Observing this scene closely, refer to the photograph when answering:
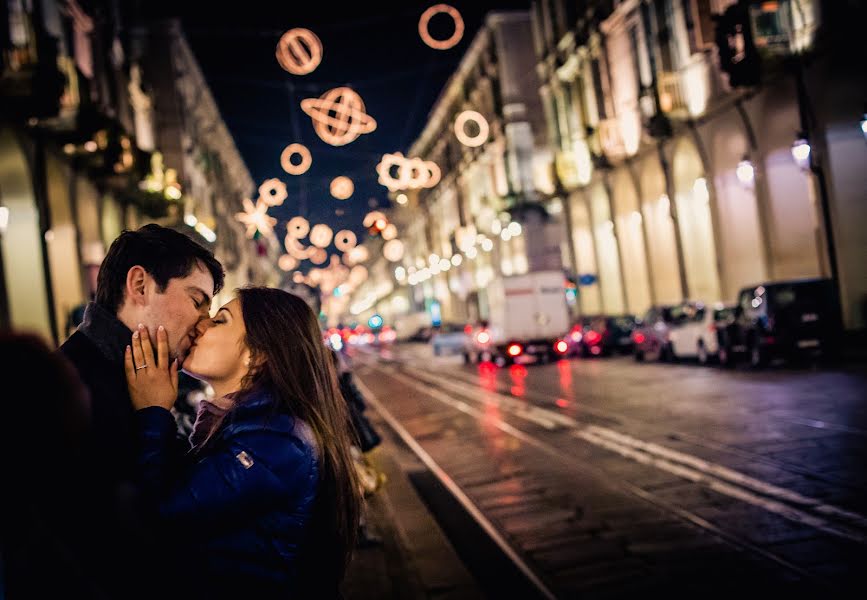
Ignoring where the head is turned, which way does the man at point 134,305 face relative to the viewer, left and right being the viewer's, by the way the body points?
facing to the right of the viewer

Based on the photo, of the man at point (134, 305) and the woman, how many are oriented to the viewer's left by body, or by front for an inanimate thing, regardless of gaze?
1

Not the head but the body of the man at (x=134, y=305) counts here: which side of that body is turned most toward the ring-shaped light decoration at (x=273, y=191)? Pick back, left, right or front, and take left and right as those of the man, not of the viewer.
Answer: left

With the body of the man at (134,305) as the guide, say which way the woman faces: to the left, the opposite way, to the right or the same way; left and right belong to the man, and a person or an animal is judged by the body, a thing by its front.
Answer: the opposite way

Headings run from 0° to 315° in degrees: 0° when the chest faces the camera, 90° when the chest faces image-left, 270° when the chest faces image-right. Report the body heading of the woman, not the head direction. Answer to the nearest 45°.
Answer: approximately 90°

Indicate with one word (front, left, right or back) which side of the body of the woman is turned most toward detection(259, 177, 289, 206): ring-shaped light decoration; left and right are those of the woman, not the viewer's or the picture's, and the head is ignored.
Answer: right

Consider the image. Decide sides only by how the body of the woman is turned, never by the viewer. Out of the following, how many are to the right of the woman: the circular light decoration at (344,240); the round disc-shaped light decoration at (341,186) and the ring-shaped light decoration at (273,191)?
3

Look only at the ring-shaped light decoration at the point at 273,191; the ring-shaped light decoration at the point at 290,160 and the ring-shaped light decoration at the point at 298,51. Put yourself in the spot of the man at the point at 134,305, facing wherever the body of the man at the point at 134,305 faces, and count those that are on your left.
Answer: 3

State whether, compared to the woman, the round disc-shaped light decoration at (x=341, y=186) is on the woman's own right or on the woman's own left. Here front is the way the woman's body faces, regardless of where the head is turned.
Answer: on the woman's own right

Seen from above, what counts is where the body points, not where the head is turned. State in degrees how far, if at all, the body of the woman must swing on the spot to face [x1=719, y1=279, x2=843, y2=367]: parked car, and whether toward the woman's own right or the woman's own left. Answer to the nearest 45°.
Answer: approximately 135° to the woman's own right

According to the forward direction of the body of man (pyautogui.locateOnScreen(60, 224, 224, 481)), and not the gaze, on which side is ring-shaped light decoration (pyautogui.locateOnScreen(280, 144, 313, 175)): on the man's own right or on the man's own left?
on the man's own left
